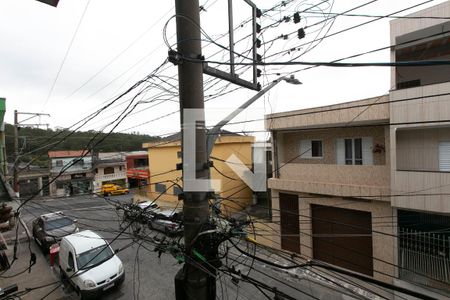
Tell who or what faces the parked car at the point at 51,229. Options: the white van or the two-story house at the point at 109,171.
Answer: the two-story house

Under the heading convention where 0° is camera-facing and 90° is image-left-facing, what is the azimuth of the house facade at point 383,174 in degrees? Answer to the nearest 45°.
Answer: approximately 45°

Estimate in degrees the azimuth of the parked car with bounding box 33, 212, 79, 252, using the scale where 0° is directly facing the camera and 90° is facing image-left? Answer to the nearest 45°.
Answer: approximately 315°

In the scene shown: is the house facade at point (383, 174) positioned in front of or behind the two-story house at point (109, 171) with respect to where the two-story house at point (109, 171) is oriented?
in front

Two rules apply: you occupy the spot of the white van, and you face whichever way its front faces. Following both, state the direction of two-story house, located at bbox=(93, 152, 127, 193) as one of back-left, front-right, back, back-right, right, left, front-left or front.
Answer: back-left

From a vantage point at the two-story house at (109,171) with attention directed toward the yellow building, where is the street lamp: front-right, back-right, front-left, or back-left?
front-right

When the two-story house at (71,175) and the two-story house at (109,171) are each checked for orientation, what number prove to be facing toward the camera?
2

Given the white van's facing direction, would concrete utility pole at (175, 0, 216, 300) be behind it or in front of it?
in front

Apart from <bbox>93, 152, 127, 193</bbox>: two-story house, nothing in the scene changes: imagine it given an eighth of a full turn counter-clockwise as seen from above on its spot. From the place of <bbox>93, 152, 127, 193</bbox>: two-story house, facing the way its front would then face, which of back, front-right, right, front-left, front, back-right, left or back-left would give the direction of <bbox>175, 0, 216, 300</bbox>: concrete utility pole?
front-right

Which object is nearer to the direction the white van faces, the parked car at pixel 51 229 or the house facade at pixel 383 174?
the house facade

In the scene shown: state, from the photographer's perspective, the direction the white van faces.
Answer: facing the viewer and to the right of the viewer

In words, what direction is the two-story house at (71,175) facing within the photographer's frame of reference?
facing the viewer

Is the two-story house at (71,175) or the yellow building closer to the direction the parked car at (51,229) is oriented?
the yellow building

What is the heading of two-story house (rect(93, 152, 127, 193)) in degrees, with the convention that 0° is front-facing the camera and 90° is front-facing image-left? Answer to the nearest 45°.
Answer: approximately 0°

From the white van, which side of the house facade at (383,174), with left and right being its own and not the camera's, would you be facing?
front

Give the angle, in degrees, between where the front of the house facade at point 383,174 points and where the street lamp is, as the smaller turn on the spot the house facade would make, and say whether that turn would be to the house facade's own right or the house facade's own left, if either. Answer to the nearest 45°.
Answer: approximately 45° to the house facade's own left
